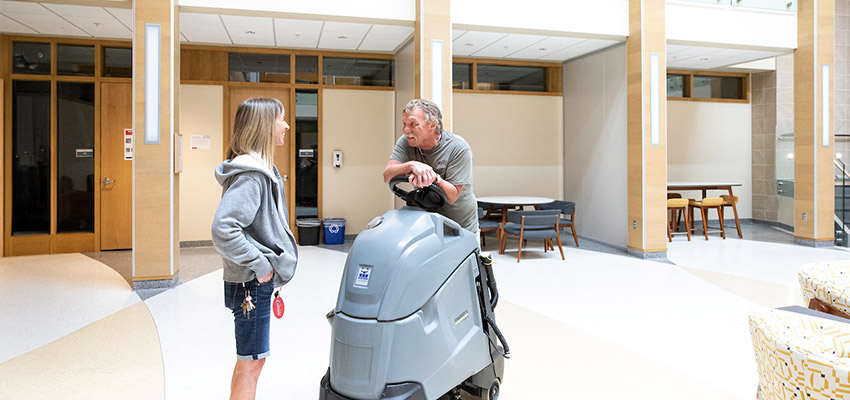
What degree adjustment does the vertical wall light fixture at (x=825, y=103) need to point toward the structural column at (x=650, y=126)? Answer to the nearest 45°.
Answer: approximately 45° to its right

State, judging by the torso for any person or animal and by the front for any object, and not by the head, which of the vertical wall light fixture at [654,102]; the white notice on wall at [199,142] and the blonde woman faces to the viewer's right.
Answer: the blonde woman

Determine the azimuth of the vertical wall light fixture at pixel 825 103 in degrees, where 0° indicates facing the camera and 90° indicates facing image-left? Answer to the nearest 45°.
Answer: approximately 0°

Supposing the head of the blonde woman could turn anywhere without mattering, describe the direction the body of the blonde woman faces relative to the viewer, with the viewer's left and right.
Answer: facing to the right of the viewer

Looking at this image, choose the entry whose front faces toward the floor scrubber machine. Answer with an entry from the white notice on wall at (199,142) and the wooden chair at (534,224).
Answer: the white notice on wall

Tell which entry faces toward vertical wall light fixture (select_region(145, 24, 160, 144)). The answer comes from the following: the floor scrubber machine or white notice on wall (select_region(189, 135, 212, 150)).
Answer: the white notice on wall
